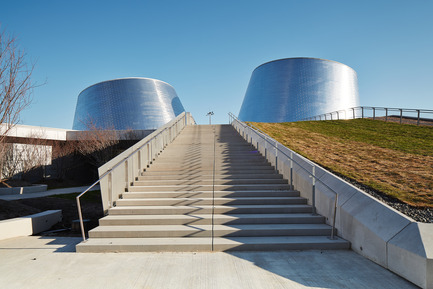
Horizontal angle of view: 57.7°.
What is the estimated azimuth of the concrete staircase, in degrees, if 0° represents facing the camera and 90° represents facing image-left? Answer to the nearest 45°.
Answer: approximately 0°

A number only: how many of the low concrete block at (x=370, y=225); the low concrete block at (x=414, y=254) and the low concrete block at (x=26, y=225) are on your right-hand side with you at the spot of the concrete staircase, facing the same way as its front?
1

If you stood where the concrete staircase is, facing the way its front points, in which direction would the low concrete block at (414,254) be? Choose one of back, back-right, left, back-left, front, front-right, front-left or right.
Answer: front-left

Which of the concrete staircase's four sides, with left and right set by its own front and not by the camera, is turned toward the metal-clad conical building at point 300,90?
back

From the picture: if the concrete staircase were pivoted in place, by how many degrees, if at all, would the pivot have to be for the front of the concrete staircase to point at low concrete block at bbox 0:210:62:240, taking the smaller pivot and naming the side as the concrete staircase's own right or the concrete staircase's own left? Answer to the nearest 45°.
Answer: approximately 90° to the concrete staircase's own right

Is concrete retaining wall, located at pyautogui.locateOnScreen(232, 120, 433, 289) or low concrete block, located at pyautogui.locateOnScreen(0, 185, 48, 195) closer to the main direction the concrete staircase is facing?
the concrete retaining wall

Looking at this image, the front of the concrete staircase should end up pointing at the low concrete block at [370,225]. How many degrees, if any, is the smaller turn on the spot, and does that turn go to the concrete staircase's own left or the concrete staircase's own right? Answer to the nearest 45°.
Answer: approximately 45° to the concrete staircase's own left

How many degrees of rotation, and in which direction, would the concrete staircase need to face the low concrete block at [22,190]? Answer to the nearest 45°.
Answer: approximately 135° to its right
